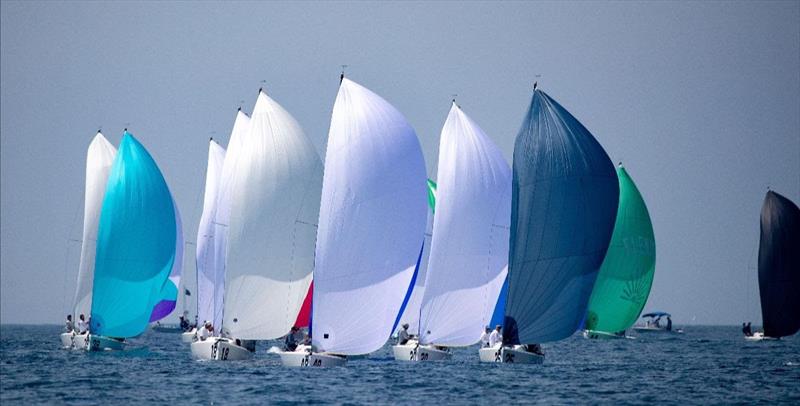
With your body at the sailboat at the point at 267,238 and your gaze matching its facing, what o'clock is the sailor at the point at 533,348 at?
The sailor is roughly at 9 o'clock from the sailboat.

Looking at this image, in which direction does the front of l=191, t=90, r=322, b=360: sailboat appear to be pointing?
toward the camera
